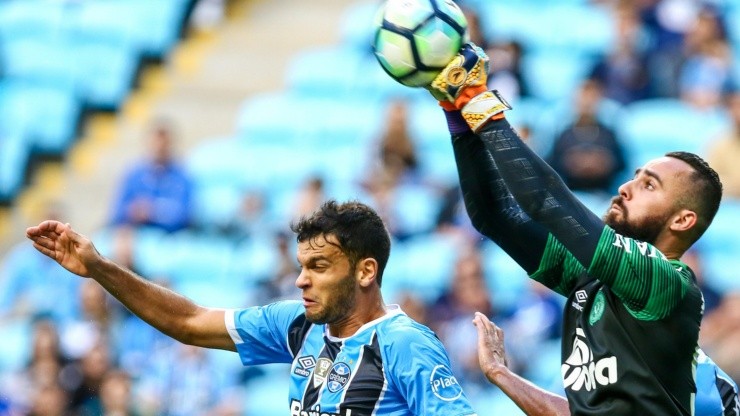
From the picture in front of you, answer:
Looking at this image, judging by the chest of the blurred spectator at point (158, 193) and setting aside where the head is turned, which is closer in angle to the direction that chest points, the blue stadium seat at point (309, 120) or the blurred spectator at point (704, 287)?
the blurred spectator

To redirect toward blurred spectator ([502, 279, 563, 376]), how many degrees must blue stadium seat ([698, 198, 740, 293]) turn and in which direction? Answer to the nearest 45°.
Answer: approximately 45° to its right

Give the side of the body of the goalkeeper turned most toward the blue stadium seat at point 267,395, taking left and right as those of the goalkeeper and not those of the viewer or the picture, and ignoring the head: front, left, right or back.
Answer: right

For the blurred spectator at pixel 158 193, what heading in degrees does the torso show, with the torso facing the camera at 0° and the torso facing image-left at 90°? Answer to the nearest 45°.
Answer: approximately 0°

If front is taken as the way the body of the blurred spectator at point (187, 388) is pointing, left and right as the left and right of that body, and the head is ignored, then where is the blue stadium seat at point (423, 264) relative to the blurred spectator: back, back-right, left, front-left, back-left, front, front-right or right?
left

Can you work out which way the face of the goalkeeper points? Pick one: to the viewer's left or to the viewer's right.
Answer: to the viewer's left

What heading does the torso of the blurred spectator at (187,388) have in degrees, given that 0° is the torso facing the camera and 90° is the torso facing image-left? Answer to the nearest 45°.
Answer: approximately 0°
